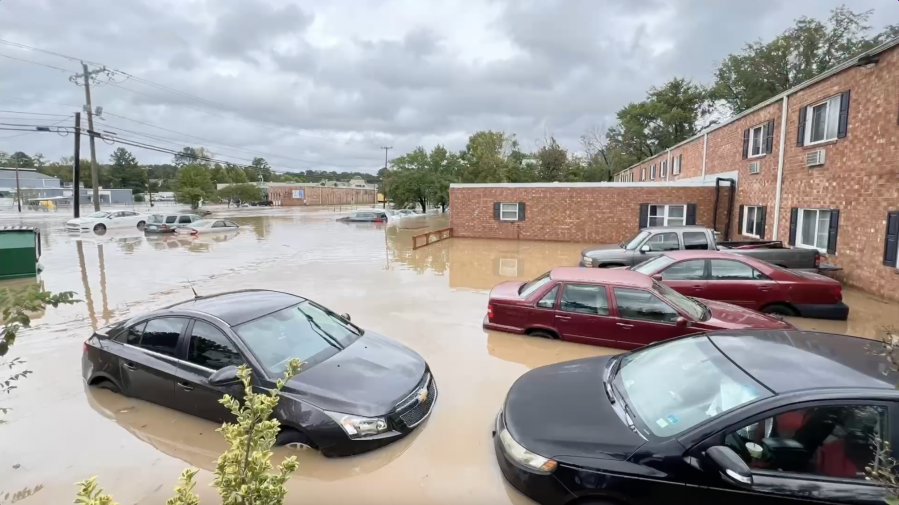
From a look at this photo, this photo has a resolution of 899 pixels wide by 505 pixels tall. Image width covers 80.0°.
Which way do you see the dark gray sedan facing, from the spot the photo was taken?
facing the viewer and to the right of the viewer

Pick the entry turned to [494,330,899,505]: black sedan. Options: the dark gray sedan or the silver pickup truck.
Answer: the dark gray sedan

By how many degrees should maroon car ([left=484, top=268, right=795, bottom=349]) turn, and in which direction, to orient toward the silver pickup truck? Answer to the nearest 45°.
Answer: approximately 90° to its left

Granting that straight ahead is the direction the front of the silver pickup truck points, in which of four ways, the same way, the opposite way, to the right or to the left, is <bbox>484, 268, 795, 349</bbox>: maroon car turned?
the opposite way

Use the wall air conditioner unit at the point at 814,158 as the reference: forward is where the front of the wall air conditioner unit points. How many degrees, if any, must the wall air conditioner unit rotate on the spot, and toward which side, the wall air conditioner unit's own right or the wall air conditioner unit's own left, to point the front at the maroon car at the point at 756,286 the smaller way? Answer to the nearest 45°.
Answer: approximately 45° to the wall air conditioner unit's own left

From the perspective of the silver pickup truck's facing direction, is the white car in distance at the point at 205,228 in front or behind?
in front

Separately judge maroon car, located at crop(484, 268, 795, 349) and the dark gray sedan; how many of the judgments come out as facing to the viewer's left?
0

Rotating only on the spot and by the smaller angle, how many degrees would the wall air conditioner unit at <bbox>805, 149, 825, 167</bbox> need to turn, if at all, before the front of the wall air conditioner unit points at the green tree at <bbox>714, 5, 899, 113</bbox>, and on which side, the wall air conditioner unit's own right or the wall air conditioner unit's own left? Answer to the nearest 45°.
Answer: approximately 135° to the wall air conditioner unit's own right

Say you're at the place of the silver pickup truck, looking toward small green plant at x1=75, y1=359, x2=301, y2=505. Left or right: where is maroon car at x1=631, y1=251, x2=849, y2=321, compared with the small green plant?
left

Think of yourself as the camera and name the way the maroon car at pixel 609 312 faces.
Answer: facing to the right of the viewer

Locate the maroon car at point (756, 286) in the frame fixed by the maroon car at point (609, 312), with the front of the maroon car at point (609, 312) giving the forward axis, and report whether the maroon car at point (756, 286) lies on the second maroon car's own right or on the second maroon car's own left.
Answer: on the second maroon car's own left

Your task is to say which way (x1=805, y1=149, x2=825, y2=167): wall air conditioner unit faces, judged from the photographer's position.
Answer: facing the viewer and to the left of the viewer

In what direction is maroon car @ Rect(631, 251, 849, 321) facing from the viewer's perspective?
to the viewer's left

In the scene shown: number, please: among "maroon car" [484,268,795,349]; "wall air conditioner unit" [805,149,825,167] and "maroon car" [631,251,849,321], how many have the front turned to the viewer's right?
1

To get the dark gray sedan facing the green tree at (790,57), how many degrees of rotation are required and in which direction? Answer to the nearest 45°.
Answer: approximately 90° to its left

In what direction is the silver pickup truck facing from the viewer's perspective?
to the viewer's left
